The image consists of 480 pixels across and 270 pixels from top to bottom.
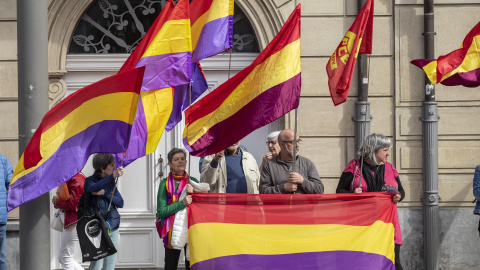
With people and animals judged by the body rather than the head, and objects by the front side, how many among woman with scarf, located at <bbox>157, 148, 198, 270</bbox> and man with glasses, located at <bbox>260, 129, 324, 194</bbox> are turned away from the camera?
0

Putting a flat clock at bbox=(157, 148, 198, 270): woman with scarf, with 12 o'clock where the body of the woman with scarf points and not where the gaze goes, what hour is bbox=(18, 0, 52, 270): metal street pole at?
The metal street pole is roughly at 3 o'clock from the woman with scarf.

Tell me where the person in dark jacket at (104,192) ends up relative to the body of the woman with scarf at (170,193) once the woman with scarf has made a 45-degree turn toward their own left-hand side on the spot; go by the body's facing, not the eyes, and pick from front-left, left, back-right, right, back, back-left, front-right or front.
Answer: back

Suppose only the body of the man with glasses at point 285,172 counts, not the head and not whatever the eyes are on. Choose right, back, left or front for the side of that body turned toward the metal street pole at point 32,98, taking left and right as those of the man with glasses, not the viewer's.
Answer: right

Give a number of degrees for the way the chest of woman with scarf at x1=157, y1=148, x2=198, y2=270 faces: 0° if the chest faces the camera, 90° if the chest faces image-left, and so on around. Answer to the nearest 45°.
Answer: approximately 315°

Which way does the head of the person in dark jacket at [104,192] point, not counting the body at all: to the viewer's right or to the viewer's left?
to the viewer's right

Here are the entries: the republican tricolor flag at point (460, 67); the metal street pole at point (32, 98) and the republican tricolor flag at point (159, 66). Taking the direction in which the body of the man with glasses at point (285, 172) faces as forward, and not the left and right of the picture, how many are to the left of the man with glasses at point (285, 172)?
1

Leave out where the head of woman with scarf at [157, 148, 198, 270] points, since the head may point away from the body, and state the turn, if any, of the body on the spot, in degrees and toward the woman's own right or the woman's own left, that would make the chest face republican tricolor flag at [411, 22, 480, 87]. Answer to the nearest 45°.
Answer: approximately 45° to the woman's own left

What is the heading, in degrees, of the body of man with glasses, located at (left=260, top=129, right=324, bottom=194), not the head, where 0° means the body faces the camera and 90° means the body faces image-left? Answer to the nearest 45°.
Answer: approximately 0°
